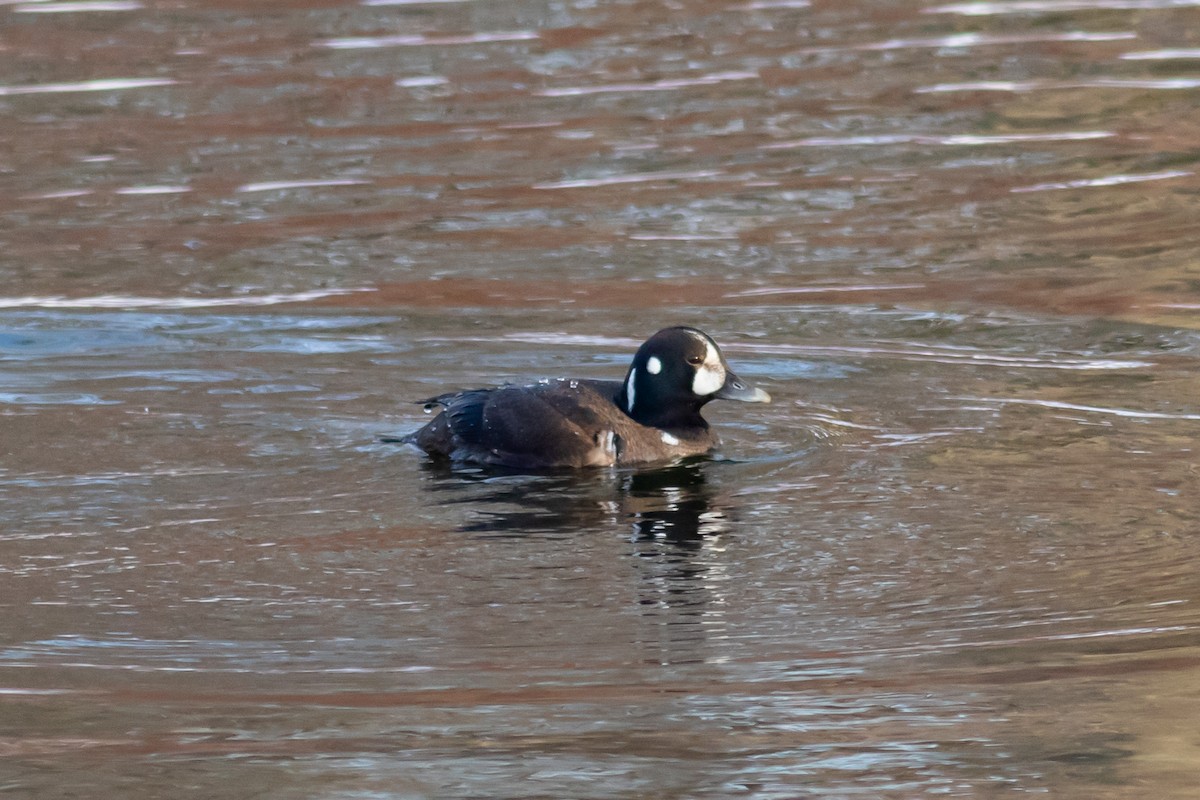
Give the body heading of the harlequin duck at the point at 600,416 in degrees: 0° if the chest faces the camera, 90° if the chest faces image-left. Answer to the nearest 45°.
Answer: approximately 270°
